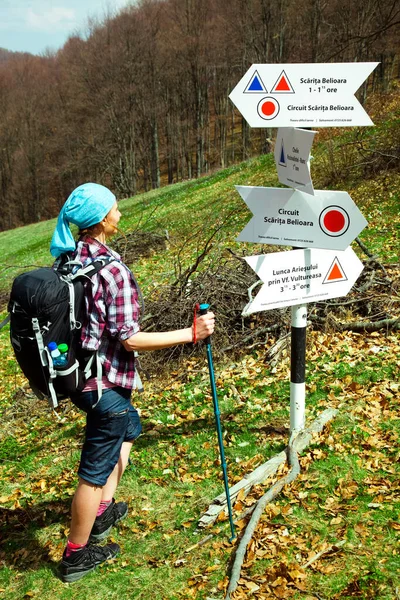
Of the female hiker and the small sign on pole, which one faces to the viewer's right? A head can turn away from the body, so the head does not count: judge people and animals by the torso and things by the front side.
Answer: the female hiker

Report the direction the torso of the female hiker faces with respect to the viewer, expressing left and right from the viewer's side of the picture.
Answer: facing to the right of the viewer

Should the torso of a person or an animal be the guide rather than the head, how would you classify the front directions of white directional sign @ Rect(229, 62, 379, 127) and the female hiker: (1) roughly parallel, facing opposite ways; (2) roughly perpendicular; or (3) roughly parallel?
roughly perpendicular

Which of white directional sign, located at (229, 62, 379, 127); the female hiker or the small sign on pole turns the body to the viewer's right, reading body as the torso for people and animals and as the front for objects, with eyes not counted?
the female hiker

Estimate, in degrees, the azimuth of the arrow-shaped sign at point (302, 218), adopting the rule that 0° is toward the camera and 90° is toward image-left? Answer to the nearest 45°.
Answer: approximately 0°

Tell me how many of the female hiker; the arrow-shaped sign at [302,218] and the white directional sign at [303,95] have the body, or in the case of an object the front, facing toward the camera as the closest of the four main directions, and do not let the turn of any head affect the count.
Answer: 2
